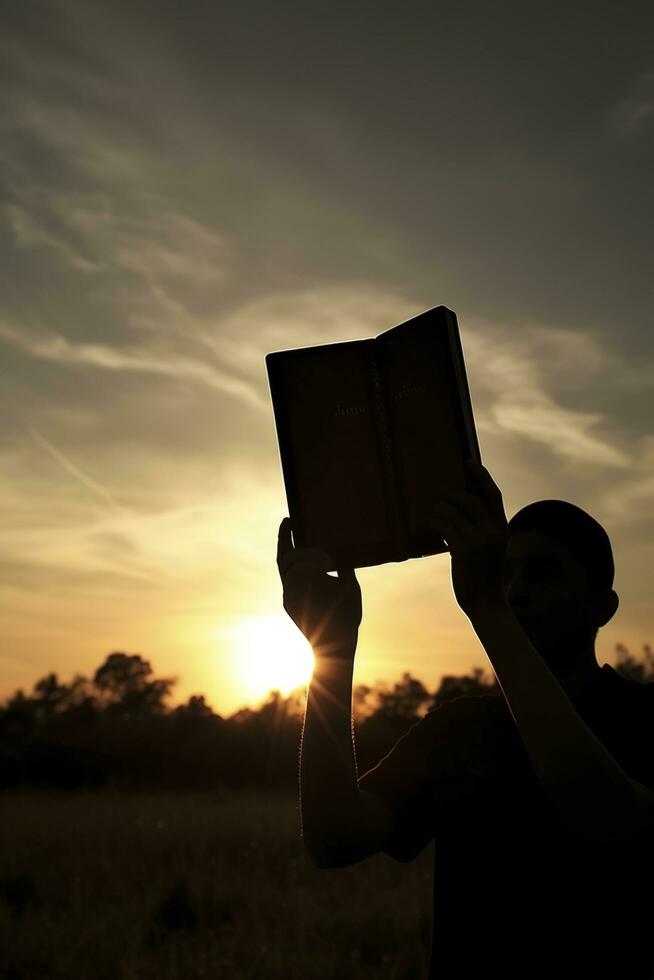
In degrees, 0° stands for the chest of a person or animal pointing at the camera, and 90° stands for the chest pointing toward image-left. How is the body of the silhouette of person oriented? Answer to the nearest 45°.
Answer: approximately 45°
